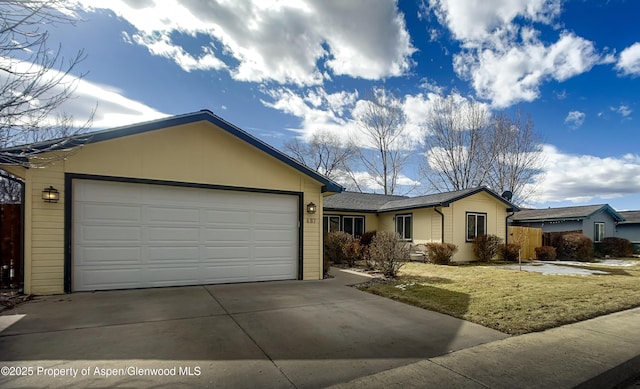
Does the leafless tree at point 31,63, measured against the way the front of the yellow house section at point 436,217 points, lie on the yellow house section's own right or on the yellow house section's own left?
on the yellow house section's own right

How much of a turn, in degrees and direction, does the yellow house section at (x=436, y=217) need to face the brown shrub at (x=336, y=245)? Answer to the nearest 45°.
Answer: approximately 90° to its right

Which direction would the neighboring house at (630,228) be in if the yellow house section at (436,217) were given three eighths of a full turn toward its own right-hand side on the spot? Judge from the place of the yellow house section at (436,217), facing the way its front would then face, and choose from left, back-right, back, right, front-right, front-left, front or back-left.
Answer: back-right

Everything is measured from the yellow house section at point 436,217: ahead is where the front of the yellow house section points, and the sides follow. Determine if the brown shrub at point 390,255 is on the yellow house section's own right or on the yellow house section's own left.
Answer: on the yellow house section's own right

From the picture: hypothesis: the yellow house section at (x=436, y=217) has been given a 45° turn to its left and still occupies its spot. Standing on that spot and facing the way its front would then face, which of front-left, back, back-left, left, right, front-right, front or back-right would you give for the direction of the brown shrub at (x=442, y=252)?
right

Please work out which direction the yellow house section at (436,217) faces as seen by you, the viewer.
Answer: facing the viewer and to the right of the viewer

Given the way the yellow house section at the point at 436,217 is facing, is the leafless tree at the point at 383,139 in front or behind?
behind

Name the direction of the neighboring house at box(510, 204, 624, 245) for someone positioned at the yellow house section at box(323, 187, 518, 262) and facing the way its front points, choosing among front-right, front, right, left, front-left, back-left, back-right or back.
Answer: left

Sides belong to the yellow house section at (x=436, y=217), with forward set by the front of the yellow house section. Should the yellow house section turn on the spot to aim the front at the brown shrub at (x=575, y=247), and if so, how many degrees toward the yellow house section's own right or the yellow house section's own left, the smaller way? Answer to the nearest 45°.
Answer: approximately 90° to the yellow house section's own left
